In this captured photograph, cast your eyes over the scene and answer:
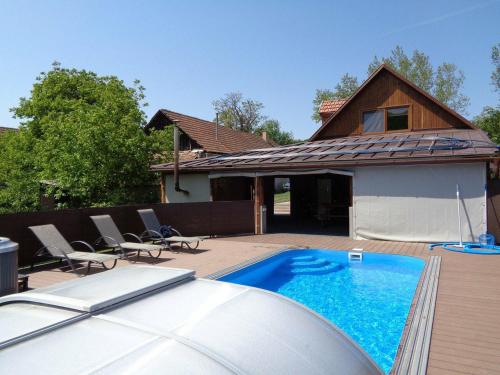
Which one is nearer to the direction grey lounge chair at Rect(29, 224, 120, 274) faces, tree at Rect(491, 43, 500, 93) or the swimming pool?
the swimming pool

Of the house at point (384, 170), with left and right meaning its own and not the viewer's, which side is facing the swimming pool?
front

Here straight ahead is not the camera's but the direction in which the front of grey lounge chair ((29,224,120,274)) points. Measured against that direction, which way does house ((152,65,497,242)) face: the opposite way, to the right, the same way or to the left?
to the right

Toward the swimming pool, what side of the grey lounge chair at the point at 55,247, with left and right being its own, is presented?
front

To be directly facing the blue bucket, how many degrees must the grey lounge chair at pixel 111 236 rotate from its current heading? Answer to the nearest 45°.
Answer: approximately 45° to its left

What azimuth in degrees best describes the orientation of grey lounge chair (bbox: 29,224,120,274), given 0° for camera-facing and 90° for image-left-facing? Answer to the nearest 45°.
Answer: approximately 315°

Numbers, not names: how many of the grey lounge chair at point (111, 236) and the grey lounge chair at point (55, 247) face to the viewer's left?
0

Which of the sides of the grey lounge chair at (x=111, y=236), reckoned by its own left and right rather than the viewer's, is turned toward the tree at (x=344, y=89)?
left

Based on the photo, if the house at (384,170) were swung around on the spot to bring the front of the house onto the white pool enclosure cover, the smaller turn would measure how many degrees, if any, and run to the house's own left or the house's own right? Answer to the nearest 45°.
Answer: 0° — it already faces it

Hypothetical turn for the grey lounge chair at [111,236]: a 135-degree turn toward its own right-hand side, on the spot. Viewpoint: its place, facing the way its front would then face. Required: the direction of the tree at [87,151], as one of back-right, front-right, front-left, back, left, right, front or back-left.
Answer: right

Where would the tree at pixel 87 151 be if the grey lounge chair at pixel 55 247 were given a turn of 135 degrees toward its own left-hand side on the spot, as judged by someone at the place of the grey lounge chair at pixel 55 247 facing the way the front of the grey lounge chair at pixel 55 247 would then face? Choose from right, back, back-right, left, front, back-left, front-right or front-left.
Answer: front

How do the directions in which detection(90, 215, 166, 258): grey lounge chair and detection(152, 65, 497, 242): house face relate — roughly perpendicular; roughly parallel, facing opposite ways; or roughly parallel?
roughly perpendicular

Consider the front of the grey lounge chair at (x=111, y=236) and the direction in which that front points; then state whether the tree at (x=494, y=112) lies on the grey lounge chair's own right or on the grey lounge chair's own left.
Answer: on the grey lounge chair's own left

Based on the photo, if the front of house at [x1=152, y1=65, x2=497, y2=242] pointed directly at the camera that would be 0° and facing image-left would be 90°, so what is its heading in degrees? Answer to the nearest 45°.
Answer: approximately 0°
